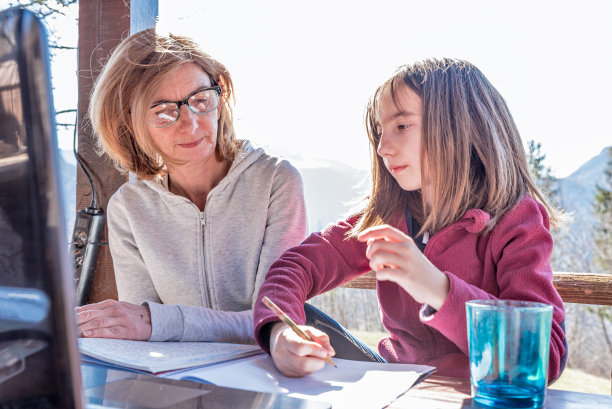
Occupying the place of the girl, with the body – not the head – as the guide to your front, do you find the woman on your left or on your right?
on your right

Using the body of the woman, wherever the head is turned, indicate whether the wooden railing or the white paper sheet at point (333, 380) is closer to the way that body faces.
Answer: the white paper sheet

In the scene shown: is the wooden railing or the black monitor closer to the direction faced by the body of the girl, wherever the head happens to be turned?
the black monitor

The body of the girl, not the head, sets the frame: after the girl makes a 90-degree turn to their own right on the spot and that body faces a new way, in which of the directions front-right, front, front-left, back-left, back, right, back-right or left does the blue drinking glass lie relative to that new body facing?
back-left

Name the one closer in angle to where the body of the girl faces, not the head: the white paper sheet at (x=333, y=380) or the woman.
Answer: the white paper sheet

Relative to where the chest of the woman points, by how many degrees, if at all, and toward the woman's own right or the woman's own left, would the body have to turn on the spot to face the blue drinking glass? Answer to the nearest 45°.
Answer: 0° — they already face it

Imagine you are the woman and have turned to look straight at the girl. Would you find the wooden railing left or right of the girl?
left

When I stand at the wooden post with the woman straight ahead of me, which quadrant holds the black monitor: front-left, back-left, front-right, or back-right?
front-right

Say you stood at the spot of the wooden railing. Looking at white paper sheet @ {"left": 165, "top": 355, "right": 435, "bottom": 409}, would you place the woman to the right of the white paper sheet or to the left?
right

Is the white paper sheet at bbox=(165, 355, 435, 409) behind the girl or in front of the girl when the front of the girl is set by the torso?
in front

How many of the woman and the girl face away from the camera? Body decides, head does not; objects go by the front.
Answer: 0

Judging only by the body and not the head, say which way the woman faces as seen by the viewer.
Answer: toward the camera

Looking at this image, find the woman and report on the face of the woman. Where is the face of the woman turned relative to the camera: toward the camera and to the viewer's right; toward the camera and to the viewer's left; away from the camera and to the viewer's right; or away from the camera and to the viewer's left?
toward the camera and to the viewer's right

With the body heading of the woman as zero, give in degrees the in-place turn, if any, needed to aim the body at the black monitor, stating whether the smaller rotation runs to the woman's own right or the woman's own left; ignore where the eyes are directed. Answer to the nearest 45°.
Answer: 0° — they already face it

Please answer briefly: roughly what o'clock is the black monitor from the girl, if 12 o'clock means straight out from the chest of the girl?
The black monitor is roughly at 11 o'clock from the girl.
